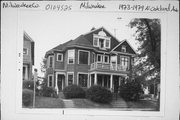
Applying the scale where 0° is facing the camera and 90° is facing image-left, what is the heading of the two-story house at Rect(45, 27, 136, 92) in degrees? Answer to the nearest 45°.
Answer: approximately 315°
